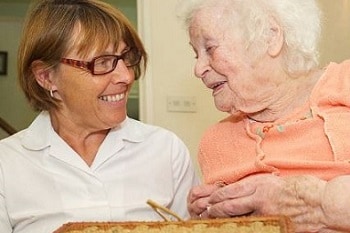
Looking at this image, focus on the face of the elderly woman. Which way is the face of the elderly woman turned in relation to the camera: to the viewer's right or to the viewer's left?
to the viewer's left

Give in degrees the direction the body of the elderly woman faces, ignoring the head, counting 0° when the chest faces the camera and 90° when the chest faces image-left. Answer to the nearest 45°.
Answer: approximately 45°
